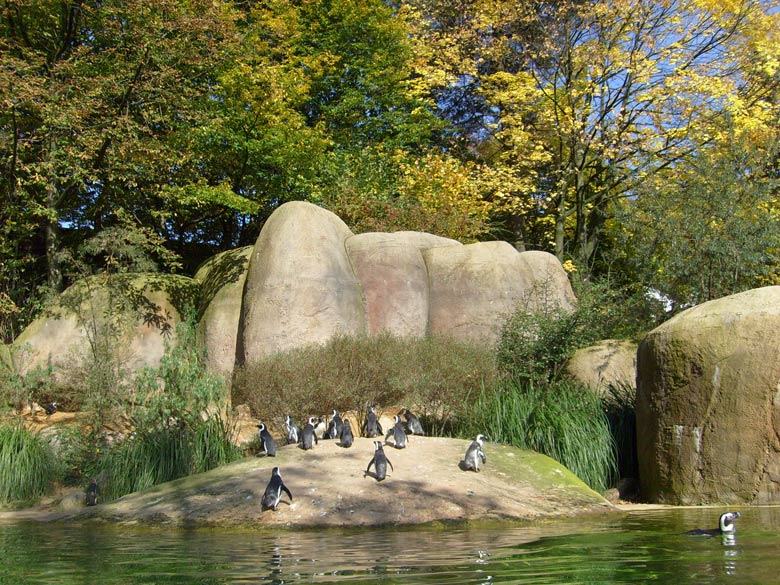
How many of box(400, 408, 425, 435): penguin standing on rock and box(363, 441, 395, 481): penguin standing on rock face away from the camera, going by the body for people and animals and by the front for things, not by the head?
1

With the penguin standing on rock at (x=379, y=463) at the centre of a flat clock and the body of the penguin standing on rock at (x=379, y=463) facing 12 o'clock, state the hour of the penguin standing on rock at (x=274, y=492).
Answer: the penguin standing on rock at (x=274, y=492) is roughly at 8 o'clock from the penguin standing on rock at (x=379, y=463).

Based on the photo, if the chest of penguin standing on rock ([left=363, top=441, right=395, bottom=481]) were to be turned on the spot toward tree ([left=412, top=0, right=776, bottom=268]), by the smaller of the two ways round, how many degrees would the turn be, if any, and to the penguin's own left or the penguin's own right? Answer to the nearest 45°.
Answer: approximately 45° to the penguin's own right

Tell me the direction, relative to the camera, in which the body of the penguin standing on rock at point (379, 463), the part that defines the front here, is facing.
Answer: away from the camera
